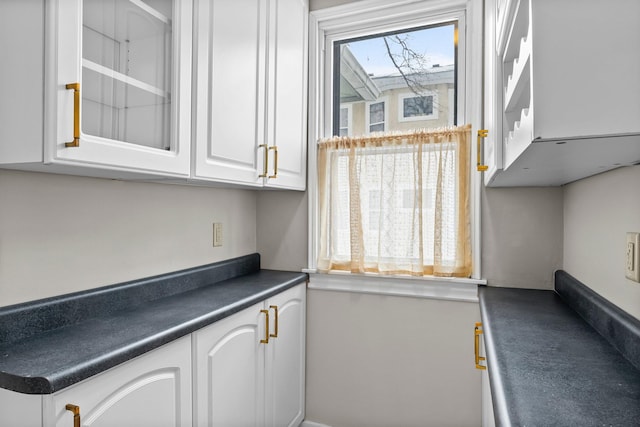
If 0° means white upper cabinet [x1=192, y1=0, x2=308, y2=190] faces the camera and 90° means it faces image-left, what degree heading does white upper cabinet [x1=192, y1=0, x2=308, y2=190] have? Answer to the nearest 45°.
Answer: approximately 315°

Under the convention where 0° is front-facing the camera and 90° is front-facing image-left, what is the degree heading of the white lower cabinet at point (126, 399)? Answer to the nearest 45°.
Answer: approximately 315°

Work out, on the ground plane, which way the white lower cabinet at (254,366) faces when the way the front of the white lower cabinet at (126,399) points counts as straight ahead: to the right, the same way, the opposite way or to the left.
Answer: the same way

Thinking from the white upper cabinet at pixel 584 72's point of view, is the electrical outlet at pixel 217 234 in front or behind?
in front

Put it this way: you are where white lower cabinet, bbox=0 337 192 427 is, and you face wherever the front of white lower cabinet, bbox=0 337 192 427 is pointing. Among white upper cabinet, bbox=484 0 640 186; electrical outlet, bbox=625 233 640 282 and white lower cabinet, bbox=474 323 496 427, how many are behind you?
0

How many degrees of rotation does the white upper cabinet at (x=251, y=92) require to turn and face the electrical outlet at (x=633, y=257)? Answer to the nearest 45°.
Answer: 0° — it already faces it

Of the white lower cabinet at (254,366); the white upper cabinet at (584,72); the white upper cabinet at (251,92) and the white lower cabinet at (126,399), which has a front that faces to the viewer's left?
the white upper cabinet at (584,72)

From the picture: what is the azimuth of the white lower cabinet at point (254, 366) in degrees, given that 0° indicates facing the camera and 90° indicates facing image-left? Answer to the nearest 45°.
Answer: approximately 315°

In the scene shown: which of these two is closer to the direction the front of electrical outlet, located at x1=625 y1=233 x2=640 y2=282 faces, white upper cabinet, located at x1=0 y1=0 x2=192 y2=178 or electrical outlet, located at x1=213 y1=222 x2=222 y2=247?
the white upper cabinet

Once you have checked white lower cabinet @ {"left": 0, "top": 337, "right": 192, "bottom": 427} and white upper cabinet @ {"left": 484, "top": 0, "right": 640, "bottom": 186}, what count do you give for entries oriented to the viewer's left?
1

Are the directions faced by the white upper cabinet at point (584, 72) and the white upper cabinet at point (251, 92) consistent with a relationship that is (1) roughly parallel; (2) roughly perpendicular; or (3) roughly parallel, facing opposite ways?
roughly parallel, facing opposite ways

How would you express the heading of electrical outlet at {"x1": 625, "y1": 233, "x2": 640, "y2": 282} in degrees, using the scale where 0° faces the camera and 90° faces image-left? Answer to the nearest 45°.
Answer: approximately 45°

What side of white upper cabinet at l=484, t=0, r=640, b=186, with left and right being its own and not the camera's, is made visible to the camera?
left

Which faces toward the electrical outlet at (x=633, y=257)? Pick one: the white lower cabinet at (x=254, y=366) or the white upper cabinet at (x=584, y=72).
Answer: the white lower cabinet

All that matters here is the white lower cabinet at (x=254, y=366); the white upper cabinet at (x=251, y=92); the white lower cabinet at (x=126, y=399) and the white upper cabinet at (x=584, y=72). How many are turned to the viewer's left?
1

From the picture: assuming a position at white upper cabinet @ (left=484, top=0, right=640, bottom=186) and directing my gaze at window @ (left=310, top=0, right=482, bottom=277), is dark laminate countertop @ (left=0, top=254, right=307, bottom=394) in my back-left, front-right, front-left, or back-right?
front-left

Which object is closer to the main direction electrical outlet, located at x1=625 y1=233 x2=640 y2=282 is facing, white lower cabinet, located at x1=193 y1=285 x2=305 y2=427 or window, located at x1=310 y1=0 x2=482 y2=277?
the white lower cabinet
